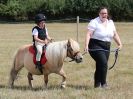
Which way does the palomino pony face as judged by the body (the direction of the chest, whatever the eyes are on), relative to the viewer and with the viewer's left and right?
facing to the right of the viewer
